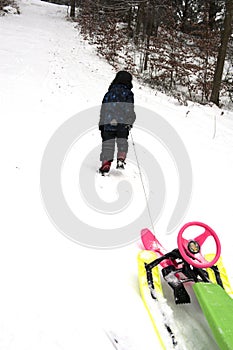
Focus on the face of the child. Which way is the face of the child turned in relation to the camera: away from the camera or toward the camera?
away from the camera

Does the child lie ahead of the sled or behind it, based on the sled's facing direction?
ahead

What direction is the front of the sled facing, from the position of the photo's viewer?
facing away from the viewer and to the left of the viewer
